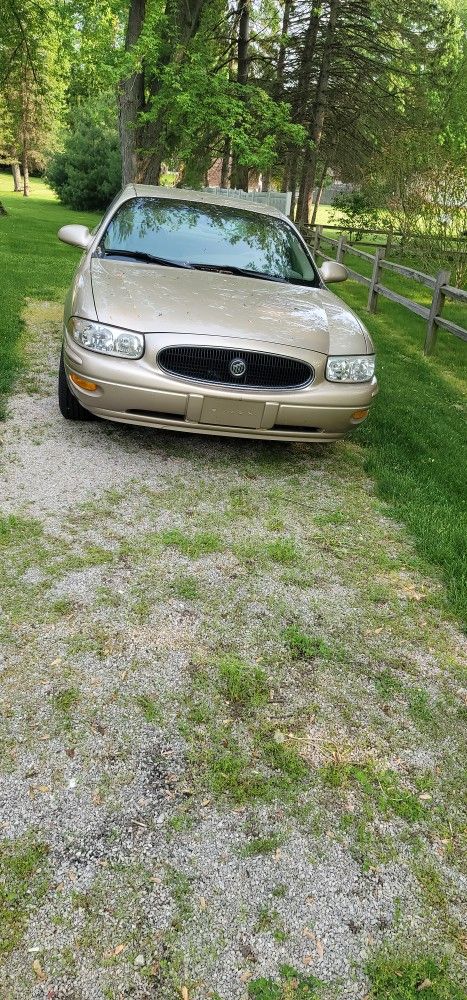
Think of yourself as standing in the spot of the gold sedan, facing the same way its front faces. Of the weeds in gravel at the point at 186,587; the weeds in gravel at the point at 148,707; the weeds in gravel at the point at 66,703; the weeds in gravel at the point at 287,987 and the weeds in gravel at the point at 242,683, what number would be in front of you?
5

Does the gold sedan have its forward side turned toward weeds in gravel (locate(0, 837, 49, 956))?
yes

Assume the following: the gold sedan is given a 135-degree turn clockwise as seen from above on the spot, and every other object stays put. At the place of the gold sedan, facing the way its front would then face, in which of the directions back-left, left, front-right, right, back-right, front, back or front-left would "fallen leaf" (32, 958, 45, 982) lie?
back-left

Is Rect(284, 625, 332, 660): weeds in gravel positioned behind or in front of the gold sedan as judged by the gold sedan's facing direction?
in front

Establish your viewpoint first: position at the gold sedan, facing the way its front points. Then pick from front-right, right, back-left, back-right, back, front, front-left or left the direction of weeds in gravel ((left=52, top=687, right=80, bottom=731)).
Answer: front

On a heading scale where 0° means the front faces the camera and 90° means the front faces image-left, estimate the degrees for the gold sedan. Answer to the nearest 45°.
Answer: approximately 0°

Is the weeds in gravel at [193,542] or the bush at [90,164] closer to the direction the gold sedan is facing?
the weeds in gravel

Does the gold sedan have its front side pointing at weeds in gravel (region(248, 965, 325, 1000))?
yes

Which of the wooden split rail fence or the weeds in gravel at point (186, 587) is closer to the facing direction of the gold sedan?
the weeds in gravel

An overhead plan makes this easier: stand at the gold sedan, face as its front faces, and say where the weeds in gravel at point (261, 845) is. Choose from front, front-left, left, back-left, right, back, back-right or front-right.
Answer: front

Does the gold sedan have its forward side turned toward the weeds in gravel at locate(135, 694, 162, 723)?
yes

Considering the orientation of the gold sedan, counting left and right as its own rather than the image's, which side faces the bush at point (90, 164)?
back

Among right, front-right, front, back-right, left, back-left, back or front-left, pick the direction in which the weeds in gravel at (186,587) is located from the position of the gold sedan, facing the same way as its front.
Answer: front

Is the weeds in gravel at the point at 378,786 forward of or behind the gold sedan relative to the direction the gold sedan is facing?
forward

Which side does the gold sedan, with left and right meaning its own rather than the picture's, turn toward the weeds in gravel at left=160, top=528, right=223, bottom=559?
front
